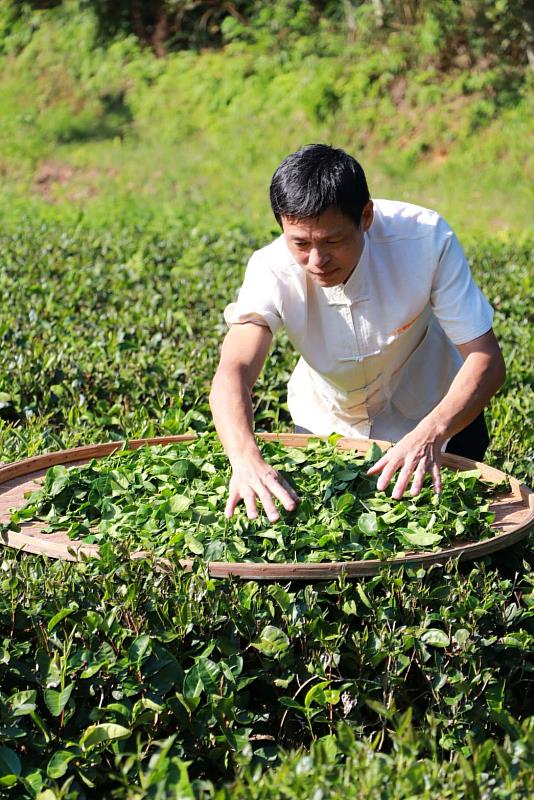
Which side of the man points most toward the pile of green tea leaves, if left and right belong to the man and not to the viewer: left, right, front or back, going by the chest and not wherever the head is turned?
front

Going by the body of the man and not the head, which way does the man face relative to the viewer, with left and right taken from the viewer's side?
facing the viewer and to the left of the viewer

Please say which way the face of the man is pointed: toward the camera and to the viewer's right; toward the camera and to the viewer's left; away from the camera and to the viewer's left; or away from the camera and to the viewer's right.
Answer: toward the camera and to the viewer's left
